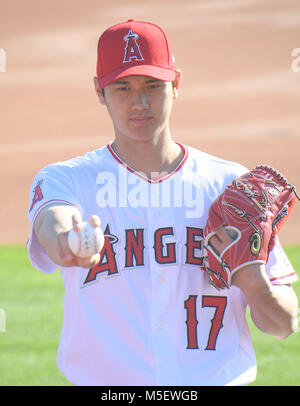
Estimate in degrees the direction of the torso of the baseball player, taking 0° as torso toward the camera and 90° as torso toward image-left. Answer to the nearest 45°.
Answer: approximately 0°
